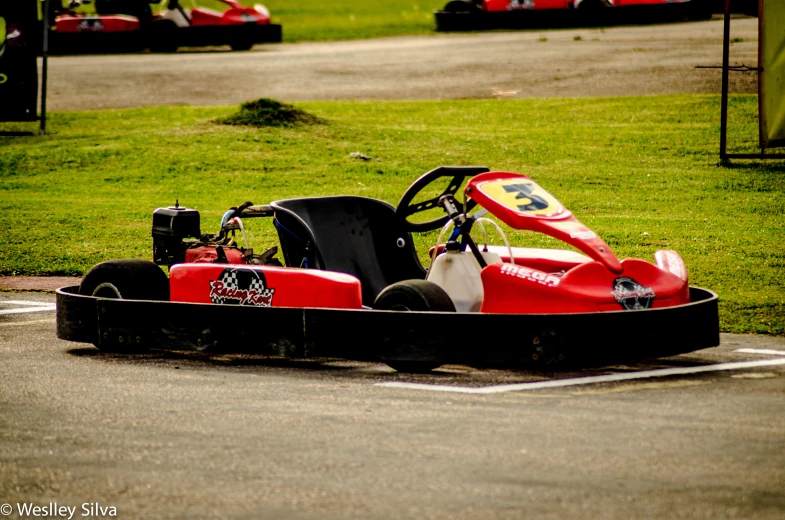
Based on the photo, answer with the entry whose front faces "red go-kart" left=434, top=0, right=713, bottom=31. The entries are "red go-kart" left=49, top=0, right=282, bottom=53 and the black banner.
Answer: "red go-kart" left=49, top=0, right=282, bottom=53

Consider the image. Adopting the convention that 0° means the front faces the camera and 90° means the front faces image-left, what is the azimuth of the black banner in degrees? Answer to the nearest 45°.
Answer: approximately 0°

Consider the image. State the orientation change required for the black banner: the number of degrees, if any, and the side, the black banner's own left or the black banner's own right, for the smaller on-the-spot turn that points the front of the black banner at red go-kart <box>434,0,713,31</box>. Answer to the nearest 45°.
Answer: approximately 135° to the black banner's own left

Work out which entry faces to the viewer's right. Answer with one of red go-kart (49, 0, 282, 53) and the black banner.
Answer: the red go-kart

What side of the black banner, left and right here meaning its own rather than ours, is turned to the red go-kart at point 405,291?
front

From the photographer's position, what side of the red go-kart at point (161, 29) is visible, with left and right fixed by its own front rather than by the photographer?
right

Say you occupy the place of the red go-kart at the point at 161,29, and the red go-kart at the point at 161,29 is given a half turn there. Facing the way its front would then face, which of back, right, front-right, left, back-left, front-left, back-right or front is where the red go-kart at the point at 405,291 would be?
left

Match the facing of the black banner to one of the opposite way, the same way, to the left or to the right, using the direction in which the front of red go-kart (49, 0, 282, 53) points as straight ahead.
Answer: to the right

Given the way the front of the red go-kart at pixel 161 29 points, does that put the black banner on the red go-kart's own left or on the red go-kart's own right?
on the red go-kart's own right

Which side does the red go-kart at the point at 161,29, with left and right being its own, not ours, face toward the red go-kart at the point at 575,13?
front

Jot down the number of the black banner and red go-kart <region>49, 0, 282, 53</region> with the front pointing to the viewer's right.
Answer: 1

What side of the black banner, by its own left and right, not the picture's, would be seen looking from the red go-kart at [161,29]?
back

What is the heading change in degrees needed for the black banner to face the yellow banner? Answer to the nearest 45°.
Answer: approximately 45° to its left

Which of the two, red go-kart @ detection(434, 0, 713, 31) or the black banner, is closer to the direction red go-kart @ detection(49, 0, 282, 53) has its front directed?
the red go-kart
